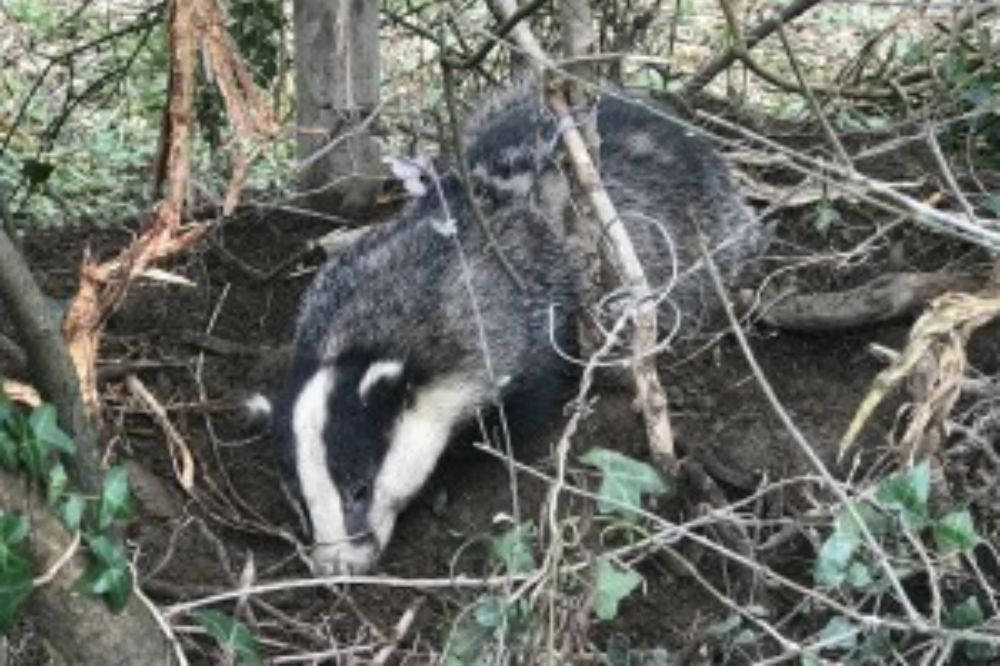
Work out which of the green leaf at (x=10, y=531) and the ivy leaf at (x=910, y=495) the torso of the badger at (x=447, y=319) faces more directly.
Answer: the green leaf

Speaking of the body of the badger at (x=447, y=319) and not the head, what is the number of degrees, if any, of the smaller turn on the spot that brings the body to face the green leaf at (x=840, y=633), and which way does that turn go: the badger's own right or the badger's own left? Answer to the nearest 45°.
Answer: approximately 90° to the badger's own left

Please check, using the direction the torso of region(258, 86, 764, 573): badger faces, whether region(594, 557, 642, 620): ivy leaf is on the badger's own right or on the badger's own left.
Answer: on the badger's own left

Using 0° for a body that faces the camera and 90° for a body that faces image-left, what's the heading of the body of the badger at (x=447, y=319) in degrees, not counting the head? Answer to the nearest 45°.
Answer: approximately 45°

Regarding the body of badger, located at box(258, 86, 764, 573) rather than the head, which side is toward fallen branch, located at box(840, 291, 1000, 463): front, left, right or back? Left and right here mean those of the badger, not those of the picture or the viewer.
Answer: left

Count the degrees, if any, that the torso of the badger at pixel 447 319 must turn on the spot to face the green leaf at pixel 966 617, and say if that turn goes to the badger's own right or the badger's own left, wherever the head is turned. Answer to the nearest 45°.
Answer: approximately 90° to the badger's own left

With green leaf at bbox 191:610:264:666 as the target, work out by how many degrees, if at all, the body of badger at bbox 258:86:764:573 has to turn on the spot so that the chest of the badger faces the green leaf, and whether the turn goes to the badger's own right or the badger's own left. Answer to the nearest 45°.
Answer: approximately 45° to the badger's own left

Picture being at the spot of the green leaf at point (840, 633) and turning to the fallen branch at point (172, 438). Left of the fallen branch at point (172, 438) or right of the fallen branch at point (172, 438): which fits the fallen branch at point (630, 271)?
right
